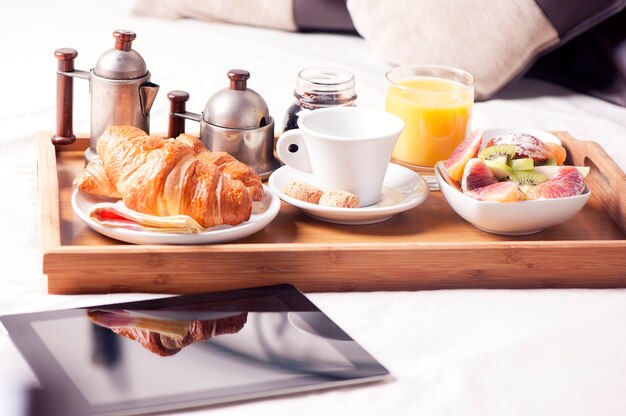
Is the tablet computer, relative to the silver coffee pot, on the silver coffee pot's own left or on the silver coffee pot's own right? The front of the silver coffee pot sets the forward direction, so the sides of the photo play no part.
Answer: on the silver coffee pot's own right

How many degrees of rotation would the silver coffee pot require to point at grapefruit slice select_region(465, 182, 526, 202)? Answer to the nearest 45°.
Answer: approximately 45° to its right

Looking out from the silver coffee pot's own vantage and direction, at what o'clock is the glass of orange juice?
The glass of orange juice is roughly at 12 o'clock from the silver coffee pot.

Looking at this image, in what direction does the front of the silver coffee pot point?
to the viewer's right

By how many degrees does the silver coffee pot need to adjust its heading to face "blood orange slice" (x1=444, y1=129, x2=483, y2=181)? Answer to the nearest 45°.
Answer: approximately 45° to its right

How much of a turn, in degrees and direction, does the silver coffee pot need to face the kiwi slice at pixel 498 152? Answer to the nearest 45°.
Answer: approximately 45° to its right
